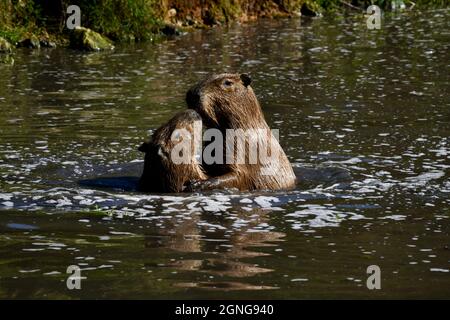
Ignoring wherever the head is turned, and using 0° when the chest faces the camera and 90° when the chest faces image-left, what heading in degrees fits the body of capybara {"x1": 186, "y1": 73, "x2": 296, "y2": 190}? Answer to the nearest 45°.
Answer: approximately 90°

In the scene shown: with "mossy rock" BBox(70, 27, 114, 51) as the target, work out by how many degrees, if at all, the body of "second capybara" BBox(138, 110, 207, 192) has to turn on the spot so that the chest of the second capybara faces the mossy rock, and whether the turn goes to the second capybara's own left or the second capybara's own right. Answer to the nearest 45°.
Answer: approximately 90° to the second capybara's own left

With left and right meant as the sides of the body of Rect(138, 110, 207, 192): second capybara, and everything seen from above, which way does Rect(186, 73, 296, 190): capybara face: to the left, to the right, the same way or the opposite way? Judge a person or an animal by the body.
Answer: the opposite way

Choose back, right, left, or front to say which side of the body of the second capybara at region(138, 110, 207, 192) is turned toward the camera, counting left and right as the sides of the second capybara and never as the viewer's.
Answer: right

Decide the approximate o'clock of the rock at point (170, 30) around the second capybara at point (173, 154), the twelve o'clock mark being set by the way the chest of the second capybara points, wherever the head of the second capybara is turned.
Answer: The rock is roughly at 9 o'clock from the second capybara.

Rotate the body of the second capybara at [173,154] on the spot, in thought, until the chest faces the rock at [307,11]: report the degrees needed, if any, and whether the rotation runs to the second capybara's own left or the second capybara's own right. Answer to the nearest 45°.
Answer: approximately 90° to the second capybara's own left

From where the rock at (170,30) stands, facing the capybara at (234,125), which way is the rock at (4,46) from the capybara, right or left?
right

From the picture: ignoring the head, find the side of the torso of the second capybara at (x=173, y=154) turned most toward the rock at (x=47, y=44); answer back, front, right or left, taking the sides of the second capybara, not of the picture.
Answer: left

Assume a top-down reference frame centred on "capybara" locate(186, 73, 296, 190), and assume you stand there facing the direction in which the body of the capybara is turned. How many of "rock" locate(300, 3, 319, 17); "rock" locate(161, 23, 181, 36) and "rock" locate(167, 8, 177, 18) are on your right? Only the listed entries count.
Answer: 3

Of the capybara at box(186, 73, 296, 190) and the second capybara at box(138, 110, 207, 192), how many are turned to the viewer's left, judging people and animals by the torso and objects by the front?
1

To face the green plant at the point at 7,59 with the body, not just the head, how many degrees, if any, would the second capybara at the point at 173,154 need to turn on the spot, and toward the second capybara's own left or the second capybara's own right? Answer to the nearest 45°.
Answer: approximately 90° to the second capybara's own left
